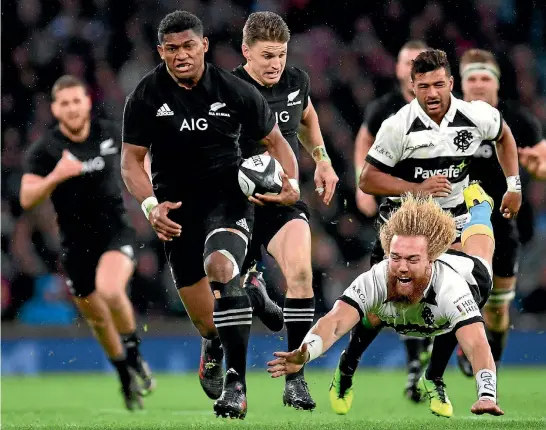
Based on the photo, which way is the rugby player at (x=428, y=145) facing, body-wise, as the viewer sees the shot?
toward the camera

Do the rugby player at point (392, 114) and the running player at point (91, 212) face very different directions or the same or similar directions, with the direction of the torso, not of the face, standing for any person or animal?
same or similar directions

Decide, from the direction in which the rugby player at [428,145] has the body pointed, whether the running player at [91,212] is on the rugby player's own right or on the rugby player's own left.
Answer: on the rugby player's own right

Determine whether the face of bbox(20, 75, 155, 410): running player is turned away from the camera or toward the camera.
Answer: toward the camera

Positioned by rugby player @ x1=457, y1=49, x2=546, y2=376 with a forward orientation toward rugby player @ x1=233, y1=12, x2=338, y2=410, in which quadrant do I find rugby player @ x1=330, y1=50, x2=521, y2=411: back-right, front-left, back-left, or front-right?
front-left

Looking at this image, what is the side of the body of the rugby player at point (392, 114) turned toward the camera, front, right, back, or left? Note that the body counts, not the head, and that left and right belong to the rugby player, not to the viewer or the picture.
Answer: front

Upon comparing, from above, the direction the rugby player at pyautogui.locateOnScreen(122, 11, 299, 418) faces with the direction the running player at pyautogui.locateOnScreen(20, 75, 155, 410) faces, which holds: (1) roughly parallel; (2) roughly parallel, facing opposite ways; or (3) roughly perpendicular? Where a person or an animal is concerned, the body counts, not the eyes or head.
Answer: roughly parallel

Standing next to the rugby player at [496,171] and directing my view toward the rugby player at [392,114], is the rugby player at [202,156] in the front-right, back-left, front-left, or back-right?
front-left

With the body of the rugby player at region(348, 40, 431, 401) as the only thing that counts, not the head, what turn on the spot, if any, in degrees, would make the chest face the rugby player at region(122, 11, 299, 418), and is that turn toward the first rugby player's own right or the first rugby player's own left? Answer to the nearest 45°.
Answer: approximately 45° to the first rugby player's own right

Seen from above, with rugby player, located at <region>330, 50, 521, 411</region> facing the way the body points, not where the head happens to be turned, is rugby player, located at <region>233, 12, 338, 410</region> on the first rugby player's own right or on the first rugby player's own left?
on the first rugby player's own right

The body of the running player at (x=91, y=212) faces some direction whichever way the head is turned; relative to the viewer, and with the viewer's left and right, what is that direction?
facing the viewer
